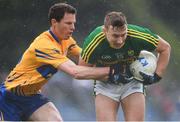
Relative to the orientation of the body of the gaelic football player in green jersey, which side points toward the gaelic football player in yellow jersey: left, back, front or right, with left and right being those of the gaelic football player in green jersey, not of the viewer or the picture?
right

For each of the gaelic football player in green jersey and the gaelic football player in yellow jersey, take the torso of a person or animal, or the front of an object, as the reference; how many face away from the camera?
0

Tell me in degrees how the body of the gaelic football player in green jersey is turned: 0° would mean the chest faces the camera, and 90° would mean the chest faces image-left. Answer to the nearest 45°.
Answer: approximately 0°

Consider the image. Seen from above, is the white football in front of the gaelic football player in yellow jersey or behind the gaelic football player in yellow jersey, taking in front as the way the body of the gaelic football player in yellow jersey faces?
in front

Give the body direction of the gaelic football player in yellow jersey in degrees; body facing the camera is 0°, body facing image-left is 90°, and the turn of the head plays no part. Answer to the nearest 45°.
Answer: approximately 315°
